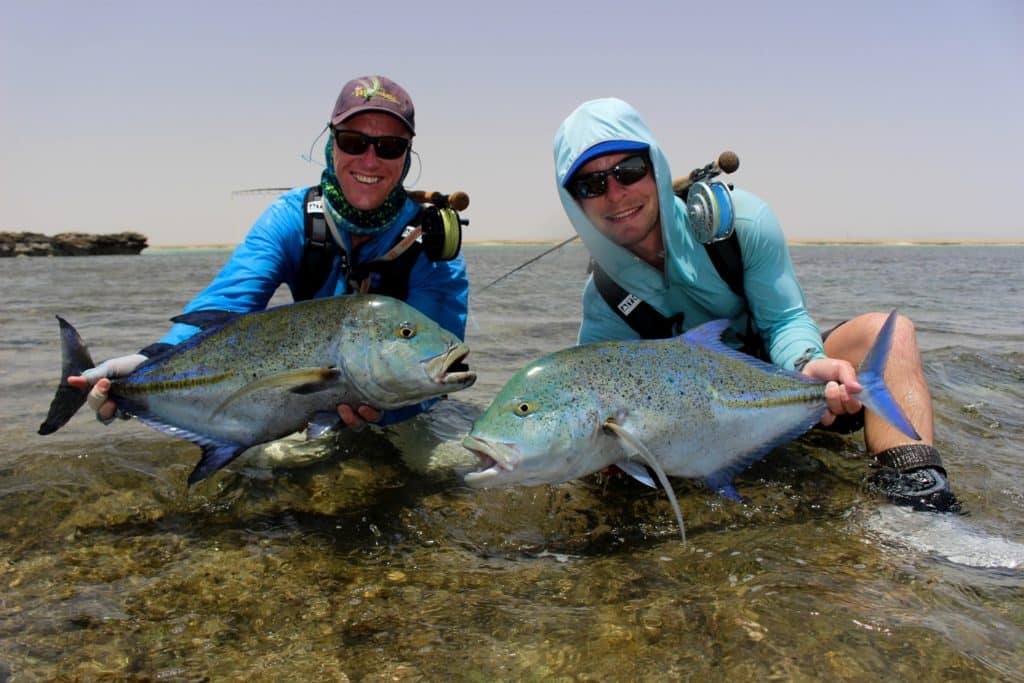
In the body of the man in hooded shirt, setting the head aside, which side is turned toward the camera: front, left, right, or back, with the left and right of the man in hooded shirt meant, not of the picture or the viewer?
front

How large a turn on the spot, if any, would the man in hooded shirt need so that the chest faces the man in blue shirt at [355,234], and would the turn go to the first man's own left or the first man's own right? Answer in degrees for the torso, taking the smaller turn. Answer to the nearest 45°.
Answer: approximately 90° to the first man's own right

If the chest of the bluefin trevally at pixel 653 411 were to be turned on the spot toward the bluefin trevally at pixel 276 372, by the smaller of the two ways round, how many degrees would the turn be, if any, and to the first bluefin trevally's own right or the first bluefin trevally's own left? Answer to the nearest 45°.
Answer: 0° — it already faces it

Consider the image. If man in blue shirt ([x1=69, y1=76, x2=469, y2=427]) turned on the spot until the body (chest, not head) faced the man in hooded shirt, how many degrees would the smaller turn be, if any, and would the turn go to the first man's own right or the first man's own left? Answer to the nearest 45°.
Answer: approximately 45° to the first man's own left

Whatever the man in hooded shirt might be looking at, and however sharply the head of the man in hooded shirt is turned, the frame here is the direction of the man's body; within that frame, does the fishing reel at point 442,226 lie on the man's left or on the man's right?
on the man's right

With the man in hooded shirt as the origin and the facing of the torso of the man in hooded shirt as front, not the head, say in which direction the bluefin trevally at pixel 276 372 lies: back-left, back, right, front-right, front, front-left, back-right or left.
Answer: front-right

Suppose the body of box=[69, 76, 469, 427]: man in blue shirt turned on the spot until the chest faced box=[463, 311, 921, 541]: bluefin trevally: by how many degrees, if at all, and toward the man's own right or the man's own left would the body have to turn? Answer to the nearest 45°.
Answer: approximately 45° to the man's own left

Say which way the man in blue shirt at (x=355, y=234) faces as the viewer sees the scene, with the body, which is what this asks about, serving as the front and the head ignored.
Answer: toward the camera

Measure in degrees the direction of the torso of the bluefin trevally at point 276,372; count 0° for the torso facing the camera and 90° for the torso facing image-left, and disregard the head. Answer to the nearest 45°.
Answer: approximately 270°

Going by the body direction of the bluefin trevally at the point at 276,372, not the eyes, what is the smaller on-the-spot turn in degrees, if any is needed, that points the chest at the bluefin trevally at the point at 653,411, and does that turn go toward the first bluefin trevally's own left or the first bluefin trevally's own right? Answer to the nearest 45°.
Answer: approximately 45° to the first bluefin trevally's own right

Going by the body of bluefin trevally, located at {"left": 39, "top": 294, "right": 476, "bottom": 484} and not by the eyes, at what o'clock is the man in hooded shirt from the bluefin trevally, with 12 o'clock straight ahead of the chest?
The man in hooded shirt is roughly at 12 o'clock from the bluefin trevally.

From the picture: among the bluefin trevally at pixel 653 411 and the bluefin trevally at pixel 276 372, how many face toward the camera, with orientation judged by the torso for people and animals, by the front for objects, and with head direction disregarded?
0

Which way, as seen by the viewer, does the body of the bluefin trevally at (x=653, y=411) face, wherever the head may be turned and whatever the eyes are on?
to the viewer's left
